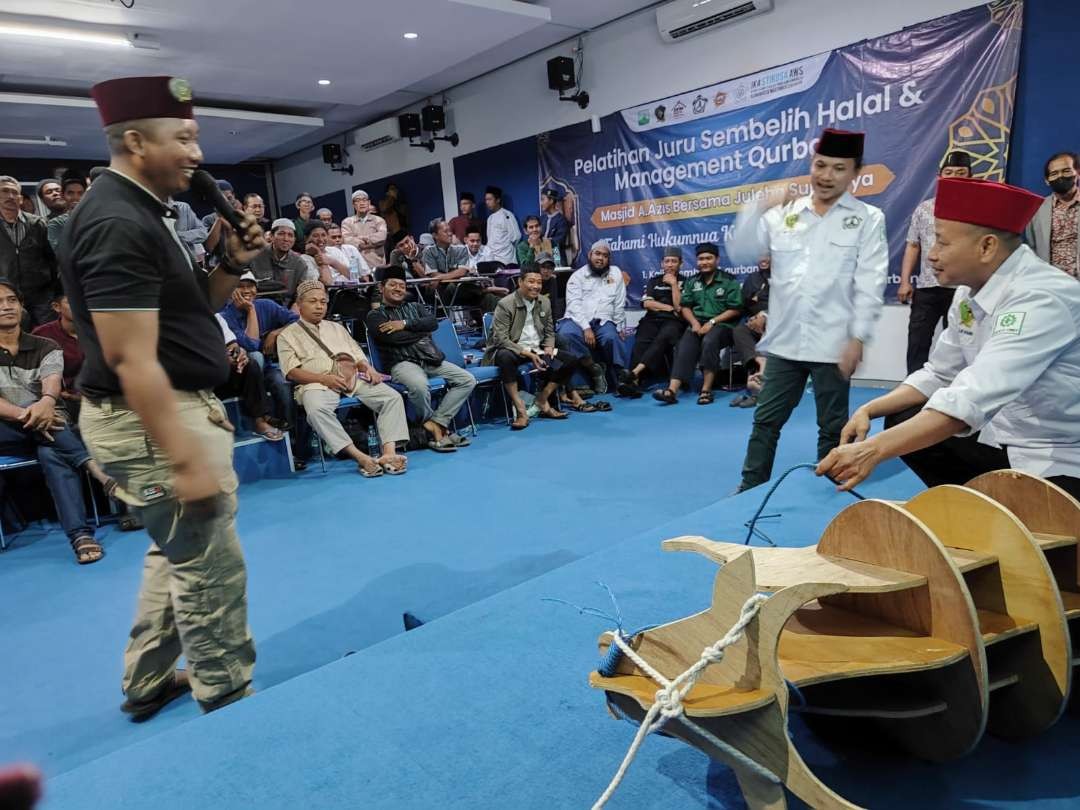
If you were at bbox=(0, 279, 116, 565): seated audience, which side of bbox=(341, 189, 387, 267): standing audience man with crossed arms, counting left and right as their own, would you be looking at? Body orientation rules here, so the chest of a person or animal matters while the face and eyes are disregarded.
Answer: front

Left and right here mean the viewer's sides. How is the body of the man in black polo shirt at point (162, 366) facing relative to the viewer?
facing to the right of the viewer

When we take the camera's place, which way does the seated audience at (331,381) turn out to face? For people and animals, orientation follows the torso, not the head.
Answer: facing the viewer and to the right of the viewer

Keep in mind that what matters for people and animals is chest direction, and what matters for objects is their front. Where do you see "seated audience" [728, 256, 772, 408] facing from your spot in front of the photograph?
facing the viewer and to the left of the viewer

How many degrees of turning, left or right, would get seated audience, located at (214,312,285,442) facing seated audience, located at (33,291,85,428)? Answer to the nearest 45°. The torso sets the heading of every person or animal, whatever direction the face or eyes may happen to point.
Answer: approximately 135° to their right

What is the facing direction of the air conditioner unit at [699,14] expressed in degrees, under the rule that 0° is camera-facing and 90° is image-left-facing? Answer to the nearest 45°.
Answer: approximately 45°

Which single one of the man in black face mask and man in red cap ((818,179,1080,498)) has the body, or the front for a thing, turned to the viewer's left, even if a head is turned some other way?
the man in red cap

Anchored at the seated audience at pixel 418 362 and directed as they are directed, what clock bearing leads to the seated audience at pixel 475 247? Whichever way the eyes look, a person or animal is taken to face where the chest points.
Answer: the seated audience at pixel 475 247 is roughly at 8 o'clock from the seated audience at pixel 418 362.

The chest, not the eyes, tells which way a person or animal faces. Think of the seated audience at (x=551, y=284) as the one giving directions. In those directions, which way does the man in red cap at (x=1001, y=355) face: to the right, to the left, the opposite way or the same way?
to the right

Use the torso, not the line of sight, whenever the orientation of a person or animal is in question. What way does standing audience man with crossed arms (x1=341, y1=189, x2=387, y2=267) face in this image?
toward the camera

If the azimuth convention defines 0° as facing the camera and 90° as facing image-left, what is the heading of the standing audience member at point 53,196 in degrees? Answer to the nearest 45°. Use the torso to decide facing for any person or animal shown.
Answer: approximately 315°

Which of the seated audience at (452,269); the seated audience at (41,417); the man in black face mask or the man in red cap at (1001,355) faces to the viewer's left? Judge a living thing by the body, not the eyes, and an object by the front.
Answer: the man in red cap

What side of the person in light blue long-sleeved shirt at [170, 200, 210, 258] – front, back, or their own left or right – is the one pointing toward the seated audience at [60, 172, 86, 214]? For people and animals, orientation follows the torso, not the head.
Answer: right

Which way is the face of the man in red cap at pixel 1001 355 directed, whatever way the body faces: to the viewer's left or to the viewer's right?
to the viewer's left
